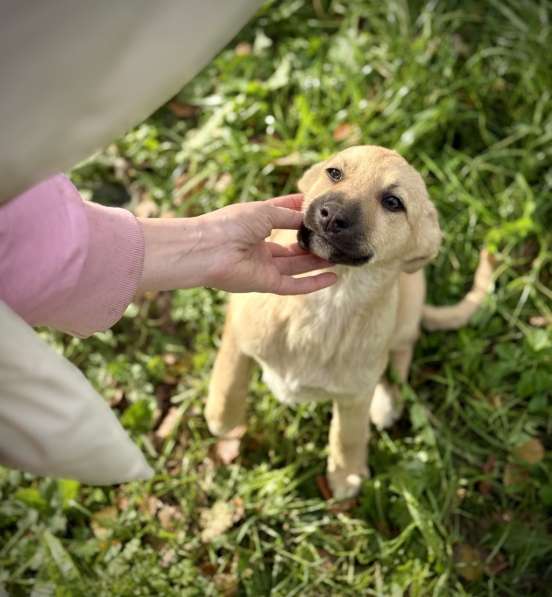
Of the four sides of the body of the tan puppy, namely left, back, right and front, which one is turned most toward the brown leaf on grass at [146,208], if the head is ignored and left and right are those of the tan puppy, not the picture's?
right

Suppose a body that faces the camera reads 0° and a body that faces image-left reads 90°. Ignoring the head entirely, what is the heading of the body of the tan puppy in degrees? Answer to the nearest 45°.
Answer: approximately 45°

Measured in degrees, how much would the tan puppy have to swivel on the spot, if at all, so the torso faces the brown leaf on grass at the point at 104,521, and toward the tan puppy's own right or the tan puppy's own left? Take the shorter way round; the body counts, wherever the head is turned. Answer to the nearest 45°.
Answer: approximately 45° to the tan puppy's own right

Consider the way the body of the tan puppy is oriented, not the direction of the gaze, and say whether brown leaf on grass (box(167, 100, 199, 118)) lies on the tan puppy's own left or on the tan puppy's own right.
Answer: on the tan puppy's own right
